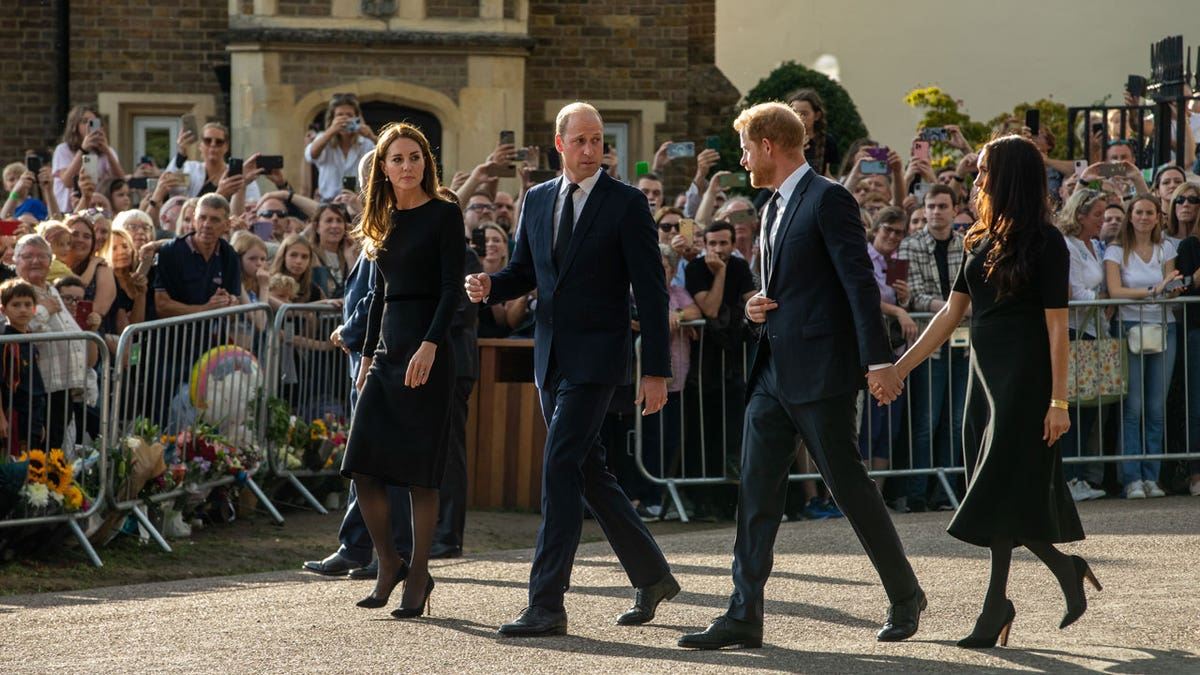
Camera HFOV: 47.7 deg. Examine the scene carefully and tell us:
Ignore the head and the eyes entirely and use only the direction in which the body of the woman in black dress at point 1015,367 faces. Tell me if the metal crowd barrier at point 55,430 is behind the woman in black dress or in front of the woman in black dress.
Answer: in front

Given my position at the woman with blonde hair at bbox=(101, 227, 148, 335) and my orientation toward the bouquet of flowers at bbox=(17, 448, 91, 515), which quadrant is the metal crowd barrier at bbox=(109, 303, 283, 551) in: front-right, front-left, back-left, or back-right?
front-left

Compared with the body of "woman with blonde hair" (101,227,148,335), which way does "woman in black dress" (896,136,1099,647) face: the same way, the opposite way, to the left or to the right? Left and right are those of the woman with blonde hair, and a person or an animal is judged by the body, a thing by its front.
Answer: the opposite way

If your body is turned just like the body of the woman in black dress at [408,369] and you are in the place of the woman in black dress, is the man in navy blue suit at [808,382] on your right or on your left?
on your left

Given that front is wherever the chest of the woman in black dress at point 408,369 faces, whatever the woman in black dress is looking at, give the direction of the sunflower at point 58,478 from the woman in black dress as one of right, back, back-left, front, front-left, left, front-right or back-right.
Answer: right

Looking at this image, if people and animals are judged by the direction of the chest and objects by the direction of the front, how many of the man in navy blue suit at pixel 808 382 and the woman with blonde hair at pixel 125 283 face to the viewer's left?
1

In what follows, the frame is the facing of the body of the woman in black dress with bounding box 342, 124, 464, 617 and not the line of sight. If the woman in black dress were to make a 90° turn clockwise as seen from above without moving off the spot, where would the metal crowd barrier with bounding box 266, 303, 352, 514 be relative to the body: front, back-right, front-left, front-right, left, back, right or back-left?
front-right

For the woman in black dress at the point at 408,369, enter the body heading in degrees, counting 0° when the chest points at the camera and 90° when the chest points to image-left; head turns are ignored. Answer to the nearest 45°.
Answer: approximately 45°

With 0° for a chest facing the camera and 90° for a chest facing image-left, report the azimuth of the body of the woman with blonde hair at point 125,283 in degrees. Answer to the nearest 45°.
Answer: approximately 315°

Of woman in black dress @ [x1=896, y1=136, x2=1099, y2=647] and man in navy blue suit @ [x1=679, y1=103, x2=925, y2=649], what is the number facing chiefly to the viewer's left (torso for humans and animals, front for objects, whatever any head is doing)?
2
